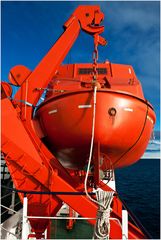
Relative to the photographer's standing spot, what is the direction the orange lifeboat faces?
facing the viewer
